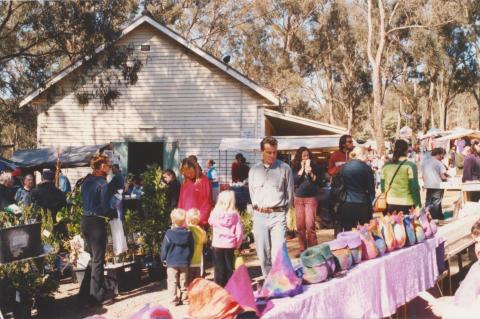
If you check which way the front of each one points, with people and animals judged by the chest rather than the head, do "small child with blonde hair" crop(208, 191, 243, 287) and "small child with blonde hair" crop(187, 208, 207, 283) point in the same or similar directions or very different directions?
same or similar directions

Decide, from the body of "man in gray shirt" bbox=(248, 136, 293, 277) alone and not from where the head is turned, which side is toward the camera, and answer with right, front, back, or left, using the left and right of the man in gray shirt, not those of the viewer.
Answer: front

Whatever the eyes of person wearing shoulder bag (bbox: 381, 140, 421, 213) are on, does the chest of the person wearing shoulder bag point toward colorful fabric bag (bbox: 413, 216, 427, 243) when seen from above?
no

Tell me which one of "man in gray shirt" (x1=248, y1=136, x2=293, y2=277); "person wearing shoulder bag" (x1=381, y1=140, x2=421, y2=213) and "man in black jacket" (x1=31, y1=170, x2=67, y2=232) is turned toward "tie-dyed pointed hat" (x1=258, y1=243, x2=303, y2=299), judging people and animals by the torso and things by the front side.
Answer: the man in gray shirt

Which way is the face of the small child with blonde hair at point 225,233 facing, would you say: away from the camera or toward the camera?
away from the camera

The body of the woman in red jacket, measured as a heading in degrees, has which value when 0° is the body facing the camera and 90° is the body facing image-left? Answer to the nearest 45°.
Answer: approximately 45°

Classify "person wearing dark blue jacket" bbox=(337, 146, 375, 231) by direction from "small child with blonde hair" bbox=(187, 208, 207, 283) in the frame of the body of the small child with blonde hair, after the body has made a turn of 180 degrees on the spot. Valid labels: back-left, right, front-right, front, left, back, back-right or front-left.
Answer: left

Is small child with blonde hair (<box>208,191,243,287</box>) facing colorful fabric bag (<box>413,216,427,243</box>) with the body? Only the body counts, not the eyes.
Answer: no

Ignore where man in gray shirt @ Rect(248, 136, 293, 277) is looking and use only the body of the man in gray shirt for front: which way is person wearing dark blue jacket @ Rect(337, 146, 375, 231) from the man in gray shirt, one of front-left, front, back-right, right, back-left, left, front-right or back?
back-left

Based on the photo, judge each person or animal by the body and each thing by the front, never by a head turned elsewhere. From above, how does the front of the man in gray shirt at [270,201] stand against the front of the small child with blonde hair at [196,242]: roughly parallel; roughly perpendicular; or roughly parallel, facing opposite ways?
roughly parallel, facing opposite ways

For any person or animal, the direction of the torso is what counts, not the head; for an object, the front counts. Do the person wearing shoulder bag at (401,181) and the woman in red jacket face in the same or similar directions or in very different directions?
very different directions

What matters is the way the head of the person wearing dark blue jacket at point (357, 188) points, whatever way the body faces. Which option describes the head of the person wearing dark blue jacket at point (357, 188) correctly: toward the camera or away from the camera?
away from the camera

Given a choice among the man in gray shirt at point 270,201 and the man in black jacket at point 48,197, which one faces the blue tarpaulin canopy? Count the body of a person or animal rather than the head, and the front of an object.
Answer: the man in black jacket

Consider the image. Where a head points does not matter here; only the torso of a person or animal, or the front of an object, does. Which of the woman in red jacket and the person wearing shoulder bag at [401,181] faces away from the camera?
the person wearing shoulder bag

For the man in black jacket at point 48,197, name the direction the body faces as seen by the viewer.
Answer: away from the camera

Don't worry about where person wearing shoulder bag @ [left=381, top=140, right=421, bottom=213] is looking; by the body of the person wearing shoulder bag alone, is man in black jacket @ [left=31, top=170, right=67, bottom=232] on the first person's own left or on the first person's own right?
on the first person's own left

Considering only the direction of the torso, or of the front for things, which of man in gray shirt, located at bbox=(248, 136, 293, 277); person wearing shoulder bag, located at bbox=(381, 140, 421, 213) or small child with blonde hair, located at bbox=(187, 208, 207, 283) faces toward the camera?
the man in gray shirt

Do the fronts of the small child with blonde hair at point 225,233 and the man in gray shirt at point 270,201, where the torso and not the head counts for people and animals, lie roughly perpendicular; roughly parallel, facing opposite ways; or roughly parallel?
roughly parallel, facing opposite ways

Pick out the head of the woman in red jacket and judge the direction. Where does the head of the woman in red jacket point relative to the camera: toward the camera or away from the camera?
toward the camera

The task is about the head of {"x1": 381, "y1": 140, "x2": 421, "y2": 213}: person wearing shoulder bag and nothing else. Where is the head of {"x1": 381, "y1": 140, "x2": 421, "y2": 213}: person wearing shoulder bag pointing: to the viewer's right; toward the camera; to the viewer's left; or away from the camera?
away from the camera

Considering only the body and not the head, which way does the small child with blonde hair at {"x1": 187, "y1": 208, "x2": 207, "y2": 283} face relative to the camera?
away from the camera

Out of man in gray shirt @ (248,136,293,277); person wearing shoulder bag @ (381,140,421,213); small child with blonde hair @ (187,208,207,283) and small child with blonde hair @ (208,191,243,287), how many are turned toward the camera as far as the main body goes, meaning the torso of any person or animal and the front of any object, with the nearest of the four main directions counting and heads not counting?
1
